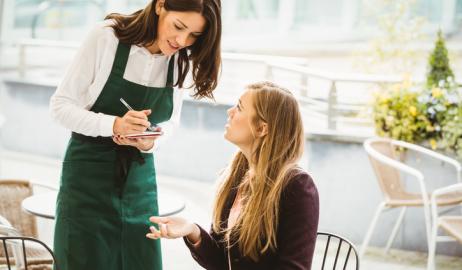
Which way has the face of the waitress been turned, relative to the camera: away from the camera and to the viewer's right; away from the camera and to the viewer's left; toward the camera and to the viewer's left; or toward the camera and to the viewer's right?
toward the camera and to the viewer's right

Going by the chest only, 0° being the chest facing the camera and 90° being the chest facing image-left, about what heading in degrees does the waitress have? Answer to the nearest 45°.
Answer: approximately 315°

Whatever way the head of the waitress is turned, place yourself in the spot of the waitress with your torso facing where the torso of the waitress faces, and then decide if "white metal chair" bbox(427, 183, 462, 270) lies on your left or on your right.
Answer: on your left

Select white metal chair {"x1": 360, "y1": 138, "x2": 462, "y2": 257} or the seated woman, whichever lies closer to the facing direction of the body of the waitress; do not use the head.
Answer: the seated woman

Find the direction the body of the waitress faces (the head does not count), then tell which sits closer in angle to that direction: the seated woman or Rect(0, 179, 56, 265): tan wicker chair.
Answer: the seated woman

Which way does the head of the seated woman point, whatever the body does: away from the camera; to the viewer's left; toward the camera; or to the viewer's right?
to the viewer's left

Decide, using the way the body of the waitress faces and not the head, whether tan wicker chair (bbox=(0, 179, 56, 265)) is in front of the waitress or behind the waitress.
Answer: behind

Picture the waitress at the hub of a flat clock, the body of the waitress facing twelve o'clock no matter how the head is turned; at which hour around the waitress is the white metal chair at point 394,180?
The white metal chair is roughly at 9 o'clock from the waitress.
